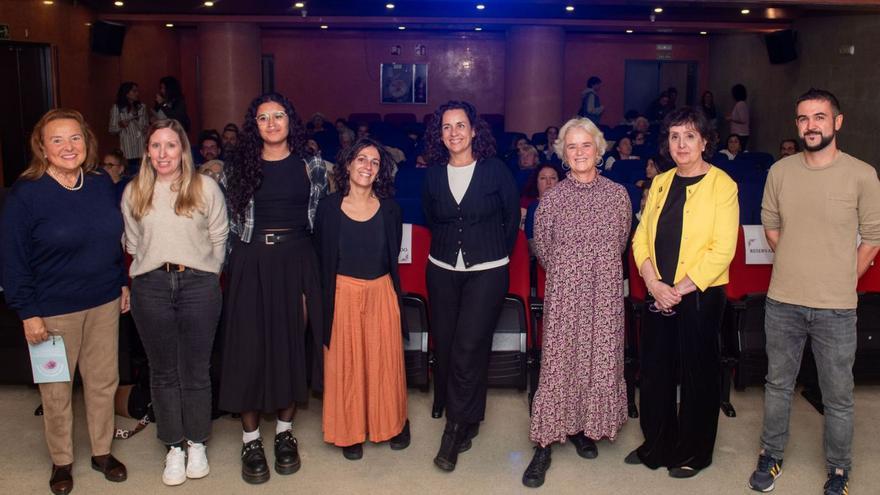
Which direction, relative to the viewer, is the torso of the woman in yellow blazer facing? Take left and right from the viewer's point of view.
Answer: facing the viewer and to the left of the viewer

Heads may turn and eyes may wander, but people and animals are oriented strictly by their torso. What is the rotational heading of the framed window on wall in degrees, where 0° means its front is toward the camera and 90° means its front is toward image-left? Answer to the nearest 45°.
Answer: approximately 0°

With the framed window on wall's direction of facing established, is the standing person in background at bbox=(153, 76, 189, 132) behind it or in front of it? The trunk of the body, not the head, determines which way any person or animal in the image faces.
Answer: in front

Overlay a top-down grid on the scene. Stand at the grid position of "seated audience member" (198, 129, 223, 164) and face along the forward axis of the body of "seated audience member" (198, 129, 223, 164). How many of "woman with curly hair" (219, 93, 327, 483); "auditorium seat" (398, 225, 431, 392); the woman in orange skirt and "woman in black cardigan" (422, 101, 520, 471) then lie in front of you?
4

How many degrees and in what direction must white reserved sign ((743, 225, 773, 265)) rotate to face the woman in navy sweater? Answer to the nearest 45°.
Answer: approximately 45° to its right

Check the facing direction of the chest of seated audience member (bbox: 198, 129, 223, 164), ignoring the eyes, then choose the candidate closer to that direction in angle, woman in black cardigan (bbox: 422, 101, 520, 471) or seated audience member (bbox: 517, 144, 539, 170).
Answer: the woman in black cardigan

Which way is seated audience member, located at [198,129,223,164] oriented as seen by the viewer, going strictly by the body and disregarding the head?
toward the camera

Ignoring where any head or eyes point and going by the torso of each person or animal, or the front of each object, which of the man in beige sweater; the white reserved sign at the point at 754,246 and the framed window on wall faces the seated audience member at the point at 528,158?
the framed window on wall

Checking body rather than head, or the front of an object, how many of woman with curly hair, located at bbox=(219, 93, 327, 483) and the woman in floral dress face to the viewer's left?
0
